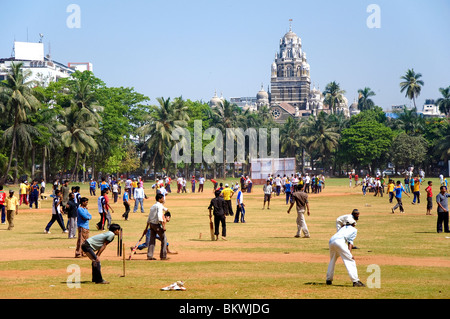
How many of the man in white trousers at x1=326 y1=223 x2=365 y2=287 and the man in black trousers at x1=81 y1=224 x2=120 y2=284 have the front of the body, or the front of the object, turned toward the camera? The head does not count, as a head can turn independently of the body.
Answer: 0

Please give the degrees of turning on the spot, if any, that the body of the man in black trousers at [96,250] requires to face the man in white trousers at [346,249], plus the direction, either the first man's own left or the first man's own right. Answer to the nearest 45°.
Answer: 0° — they already face them

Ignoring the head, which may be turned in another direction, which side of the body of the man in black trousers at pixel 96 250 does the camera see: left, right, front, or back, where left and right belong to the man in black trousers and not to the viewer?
right

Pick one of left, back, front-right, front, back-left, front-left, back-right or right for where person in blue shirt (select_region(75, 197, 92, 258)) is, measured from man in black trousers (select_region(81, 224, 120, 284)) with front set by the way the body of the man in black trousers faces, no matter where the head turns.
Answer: left
